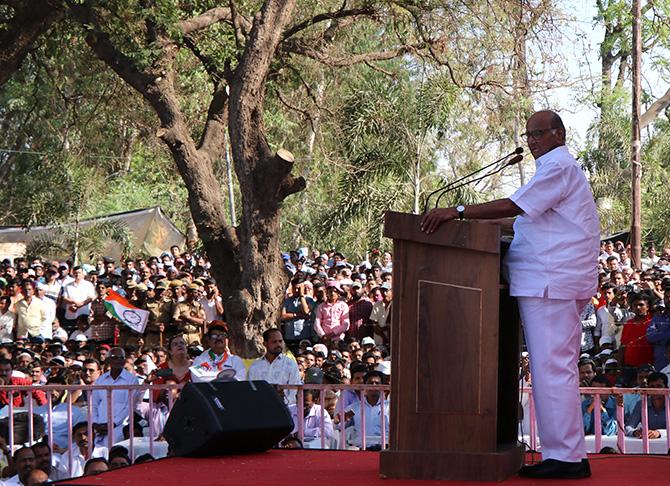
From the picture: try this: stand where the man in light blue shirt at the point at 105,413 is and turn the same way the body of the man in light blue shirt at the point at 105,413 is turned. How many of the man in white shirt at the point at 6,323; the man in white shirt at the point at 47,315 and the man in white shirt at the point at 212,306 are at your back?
3

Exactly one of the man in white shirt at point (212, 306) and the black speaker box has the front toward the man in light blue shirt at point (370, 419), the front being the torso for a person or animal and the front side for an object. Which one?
the man in white shirt at point (212, 306)

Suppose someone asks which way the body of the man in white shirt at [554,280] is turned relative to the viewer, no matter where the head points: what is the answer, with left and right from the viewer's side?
facing to the left of the viewer

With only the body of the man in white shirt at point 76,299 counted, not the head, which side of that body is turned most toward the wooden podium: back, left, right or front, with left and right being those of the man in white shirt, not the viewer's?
front

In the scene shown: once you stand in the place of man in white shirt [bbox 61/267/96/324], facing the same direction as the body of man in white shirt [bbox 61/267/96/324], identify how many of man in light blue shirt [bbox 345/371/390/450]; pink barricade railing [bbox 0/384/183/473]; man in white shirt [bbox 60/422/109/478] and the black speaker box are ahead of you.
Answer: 4

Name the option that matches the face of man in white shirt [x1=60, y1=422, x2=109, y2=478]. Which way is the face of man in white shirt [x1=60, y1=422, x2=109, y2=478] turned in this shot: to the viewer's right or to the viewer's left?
to the viewer's right

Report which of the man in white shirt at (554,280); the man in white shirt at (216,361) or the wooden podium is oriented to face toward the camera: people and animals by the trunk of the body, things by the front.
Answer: the man in white shirt at (216,361)

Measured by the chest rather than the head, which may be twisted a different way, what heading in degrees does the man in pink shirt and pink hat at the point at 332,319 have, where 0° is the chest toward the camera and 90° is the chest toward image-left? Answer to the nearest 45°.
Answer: approximately 0°

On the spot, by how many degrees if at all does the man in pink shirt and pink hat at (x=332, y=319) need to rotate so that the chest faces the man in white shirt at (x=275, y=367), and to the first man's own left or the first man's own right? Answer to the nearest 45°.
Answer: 0° — they already face them

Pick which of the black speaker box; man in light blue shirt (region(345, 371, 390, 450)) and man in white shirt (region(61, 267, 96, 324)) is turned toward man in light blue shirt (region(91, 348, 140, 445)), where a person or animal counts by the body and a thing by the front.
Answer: man in white shirt (region(61, 267, 96, 324))

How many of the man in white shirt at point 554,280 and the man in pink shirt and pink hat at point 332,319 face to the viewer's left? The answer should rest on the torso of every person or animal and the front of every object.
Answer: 1
